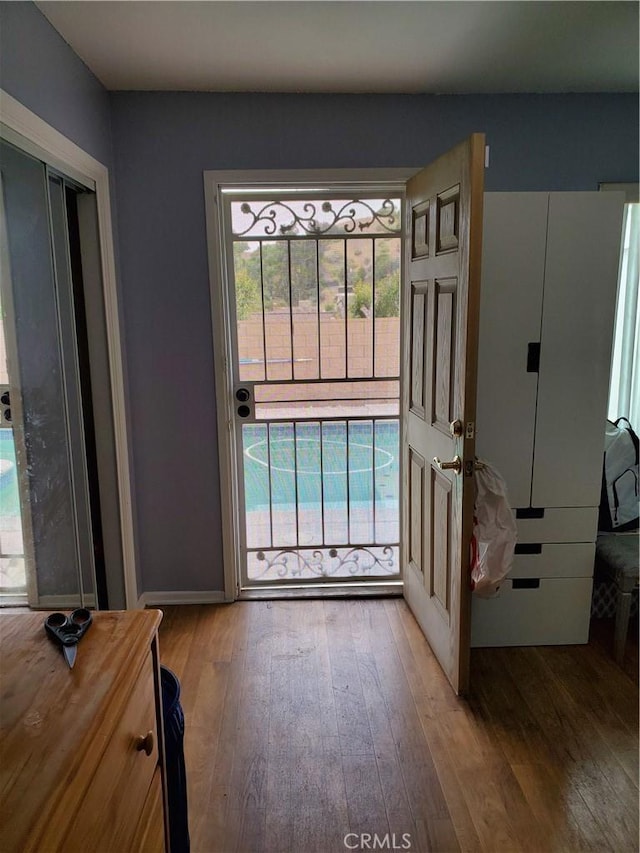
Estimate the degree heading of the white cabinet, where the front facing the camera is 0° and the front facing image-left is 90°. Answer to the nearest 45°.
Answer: approximately 0°

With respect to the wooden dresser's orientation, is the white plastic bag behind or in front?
in front

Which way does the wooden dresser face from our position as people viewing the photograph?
facing to the right of the viewer

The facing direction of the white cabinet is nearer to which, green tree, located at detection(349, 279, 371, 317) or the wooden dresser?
the wooden dresser

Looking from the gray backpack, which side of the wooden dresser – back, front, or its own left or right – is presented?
front

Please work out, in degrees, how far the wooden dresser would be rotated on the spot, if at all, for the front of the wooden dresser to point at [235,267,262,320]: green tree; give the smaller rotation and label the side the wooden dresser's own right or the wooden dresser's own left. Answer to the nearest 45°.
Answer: approximately 45° to the wooden dresser's own left

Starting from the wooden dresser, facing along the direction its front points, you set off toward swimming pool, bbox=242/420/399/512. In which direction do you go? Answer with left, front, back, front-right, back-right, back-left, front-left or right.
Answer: front-left

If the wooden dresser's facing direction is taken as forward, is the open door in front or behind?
in front

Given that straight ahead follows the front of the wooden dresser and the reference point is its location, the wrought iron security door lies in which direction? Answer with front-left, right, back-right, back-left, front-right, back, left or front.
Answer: front-left
